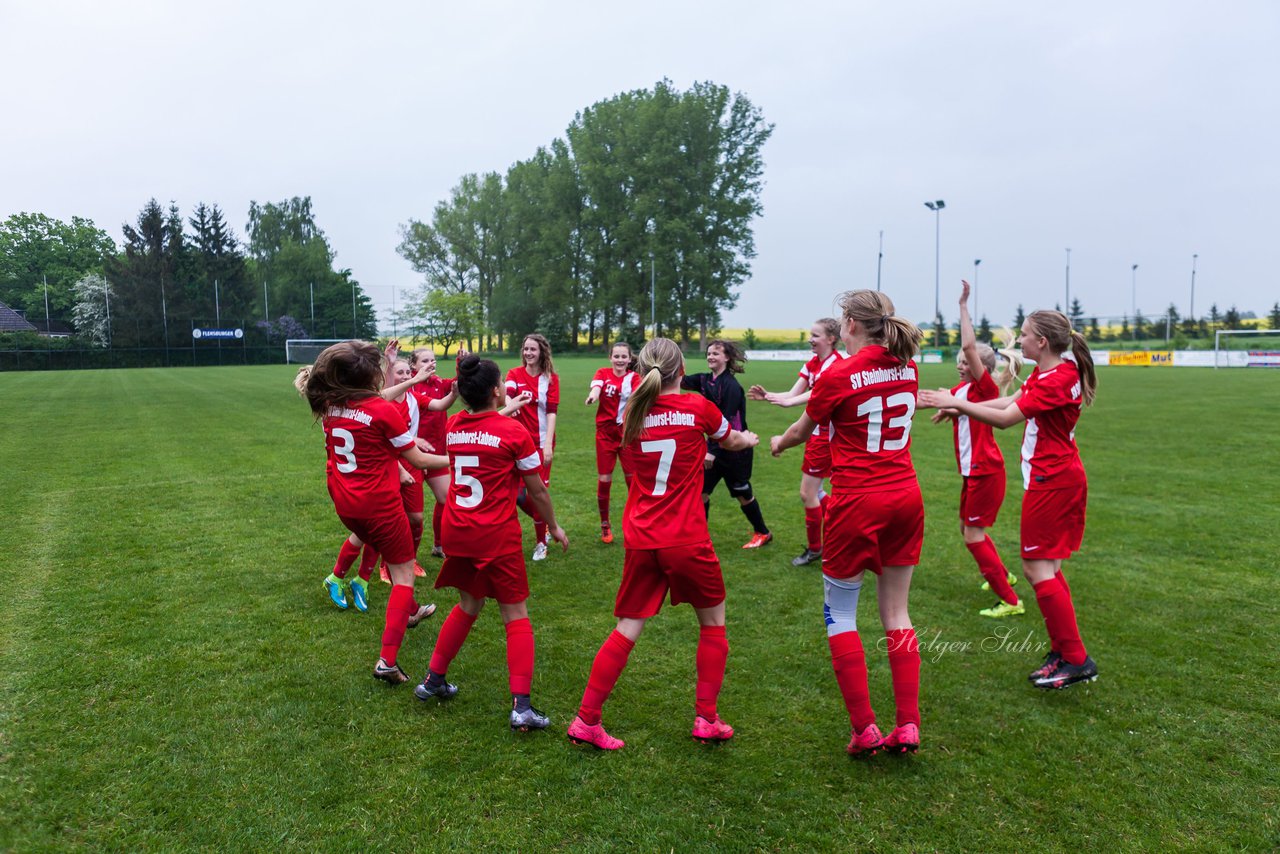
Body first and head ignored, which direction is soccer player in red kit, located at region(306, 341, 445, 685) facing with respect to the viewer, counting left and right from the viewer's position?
facing away from the viewer and to the right of the viewer

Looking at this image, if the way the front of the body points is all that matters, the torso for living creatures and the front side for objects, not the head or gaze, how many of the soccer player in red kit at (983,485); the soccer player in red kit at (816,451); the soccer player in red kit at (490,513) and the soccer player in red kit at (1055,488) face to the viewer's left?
3

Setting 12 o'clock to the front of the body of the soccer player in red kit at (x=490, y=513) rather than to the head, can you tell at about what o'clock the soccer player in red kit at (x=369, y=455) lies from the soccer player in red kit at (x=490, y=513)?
the soccer player in red kit at (x=369, y=455) is roughly at 9 o'clock from the soccer player in red kit at (x=490, y=513).

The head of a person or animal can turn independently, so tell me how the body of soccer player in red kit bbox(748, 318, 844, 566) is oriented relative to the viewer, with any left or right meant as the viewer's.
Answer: facing to the left of the viewer

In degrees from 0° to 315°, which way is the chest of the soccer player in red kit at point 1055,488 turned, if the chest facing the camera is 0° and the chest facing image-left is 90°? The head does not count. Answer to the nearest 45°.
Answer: approximately 90°

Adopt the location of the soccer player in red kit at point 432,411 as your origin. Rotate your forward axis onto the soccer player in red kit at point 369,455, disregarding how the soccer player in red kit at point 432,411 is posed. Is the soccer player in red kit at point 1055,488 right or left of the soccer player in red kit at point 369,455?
left

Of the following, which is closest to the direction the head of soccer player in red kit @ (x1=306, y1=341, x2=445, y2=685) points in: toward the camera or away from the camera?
away from the camera
